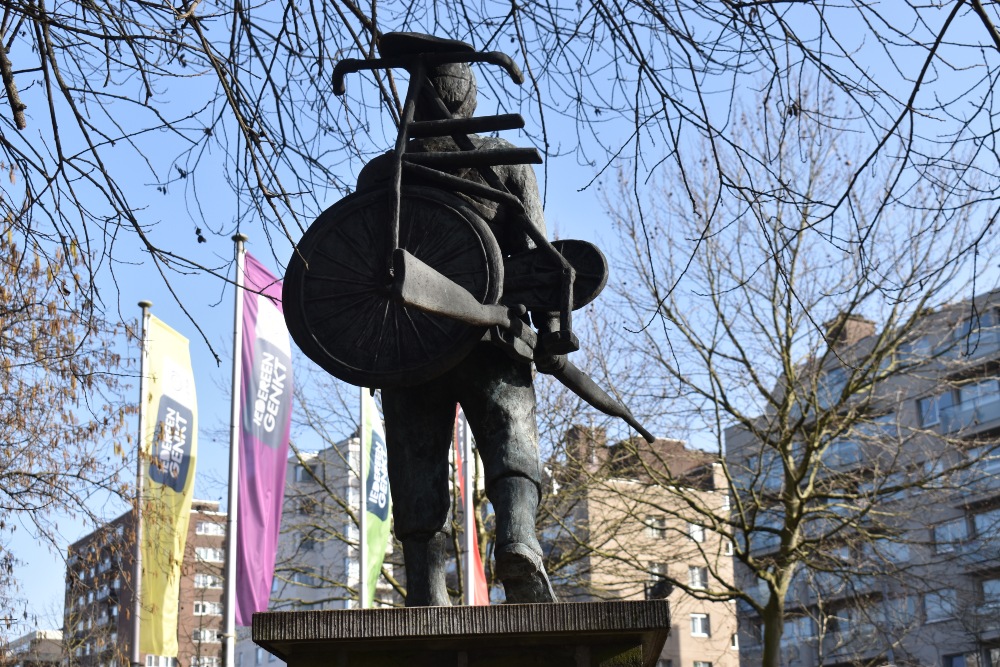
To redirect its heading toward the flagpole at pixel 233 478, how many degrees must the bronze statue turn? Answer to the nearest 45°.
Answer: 0° — it already faces it

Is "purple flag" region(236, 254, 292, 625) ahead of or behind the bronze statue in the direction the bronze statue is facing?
ahead

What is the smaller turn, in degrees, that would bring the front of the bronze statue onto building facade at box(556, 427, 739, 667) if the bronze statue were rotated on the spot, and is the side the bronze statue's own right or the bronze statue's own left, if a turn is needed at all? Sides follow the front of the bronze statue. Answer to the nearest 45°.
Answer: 0° — it already faces it

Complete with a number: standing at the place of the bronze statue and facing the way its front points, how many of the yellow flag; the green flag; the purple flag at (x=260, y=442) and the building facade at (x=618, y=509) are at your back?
0

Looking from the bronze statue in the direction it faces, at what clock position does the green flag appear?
The green flag is roughly at 12 o'clock from the bronze statue.

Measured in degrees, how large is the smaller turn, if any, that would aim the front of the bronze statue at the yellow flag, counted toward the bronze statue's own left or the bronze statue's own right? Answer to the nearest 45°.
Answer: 0° — it already faces it

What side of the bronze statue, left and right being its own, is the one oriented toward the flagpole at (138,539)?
front

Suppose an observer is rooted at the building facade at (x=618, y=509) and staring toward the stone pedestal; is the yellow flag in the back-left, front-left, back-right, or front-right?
front-right

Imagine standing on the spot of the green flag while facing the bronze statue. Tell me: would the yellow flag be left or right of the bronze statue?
right

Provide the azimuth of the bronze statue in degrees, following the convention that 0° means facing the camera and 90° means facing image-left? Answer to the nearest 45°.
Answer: approximately 180°
